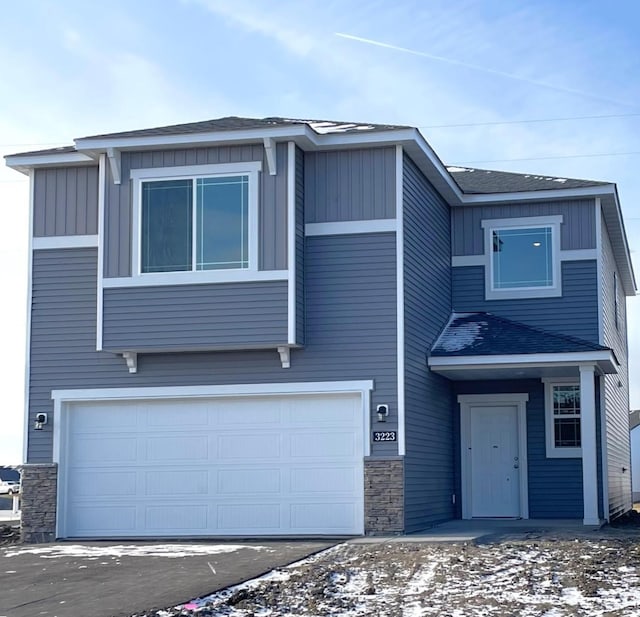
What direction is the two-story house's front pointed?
toward the camera
